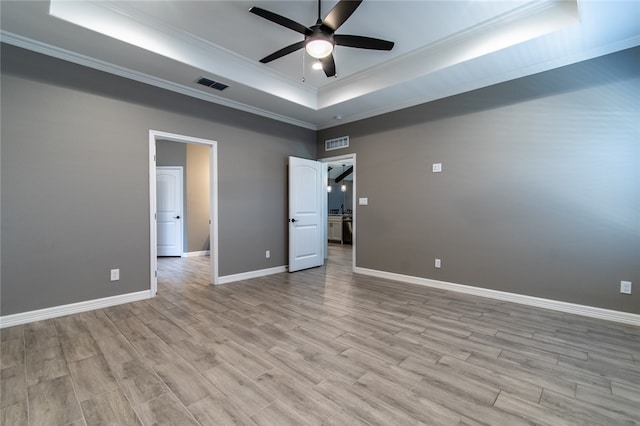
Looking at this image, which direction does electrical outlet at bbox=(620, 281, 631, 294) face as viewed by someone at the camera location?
facing the viewer

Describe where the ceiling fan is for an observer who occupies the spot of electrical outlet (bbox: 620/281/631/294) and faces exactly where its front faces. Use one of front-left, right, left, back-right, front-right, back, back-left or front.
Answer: front-right

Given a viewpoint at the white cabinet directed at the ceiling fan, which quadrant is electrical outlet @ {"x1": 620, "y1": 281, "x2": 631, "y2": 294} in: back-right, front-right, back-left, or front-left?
front-left

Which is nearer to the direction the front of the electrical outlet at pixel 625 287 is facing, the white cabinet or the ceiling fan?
the ceiling fan

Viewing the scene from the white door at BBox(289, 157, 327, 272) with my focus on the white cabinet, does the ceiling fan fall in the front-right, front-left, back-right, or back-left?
back-right

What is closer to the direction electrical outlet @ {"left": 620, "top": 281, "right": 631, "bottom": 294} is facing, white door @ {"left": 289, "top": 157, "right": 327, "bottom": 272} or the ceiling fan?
the ceiling fan

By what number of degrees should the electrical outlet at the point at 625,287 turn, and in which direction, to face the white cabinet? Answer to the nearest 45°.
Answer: approximately 90° to its right

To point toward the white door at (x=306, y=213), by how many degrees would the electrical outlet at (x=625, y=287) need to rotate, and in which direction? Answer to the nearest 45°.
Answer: approximately 90° to its right

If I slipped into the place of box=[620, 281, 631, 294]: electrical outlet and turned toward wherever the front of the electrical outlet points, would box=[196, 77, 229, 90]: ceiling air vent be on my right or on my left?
on my right

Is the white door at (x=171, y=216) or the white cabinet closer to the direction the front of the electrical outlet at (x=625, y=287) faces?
the white door
